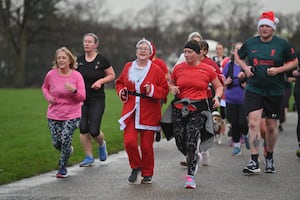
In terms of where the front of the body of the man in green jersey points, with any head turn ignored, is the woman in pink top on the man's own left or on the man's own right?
on the man's own right

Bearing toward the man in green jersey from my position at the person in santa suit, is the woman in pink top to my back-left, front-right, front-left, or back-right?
back-left

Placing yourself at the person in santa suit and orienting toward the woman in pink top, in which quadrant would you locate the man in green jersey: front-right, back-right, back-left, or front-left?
back-right

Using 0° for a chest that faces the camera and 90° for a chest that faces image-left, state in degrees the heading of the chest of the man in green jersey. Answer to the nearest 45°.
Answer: approximately 0°

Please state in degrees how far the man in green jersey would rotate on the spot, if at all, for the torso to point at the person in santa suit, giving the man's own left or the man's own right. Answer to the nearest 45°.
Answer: approximately 45° to the man's own right
